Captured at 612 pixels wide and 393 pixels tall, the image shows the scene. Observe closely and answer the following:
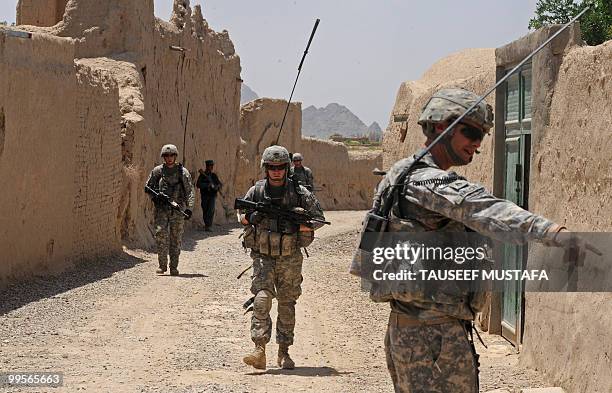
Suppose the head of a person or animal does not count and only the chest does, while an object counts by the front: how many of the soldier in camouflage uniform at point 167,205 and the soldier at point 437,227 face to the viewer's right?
1

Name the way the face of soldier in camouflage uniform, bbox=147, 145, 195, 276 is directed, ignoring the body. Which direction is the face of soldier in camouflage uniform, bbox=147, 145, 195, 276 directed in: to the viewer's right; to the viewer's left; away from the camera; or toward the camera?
toward the camera

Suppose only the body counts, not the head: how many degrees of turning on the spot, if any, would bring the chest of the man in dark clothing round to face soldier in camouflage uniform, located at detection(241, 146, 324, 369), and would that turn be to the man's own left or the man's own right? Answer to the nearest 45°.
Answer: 0° — they already face them

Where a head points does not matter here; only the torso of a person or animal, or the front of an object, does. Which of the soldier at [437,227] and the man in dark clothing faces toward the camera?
the man in dark clothing

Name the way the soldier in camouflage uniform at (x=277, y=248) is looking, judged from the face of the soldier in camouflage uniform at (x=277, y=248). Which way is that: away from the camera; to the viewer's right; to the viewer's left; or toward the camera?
toward the camera

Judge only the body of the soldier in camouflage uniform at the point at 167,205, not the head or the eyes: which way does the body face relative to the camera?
toward the camera

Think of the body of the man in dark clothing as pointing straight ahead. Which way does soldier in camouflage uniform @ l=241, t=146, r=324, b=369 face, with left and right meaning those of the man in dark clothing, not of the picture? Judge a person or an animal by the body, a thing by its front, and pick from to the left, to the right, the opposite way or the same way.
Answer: the same way

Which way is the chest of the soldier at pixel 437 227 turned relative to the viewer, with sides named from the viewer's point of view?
facing to the right of the viewer

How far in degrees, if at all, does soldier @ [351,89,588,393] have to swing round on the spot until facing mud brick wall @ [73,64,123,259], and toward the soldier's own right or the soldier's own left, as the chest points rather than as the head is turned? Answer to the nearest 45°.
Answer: approximately 135° to the soldier's own left

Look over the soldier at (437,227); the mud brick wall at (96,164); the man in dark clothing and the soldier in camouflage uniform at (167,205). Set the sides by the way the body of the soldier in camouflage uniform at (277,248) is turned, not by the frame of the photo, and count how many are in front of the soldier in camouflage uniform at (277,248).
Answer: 1

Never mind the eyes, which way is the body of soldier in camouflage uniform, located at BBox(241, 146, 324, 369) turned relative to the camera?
toward the camera

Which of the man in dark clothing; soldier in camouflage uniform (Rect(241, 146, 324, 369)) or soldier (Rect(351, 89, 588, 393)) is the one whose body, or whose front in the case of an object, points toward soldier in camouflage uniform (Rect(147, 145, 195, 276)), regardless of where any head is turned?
the man in dark clothing

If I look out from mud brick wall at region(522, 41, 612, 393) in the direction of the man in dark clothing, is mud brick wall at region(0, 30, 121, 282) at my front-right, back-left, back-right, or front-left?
front-left

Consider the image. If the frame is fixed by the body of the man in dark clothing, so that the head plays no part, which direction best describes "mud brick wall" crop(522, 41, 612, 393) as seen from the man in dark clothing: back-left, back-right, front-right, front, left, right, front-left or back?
front

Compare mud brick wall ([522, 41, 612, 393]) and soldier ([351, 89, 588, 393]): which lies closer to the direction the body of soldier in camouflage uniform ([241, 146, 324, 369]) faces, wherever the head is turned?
the soldier

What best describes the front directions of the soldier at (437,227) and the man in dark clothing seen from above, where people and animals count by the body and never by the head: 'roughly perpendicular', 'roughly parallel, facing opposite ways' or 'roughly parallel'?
roughly perpendicular

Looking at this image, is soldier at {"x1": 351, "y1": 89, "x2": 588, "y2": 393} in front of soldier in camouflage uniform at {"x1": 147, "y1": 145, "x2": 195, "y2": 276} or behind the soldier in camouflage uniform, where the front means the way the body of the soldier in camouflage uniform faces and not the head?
in front

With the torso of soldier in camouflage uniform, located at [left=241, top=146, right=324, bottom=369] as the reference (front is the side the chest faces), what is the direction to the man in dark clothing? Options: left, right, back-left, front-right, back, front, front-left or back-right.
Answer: back

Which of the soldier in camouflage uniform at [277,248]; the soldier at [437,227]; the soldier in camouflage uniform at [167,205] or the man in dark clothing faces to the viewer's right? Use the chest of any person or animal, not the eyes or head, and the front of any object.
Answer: the soldier
